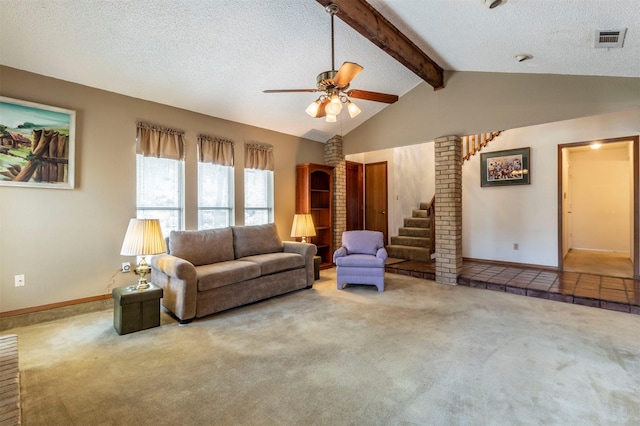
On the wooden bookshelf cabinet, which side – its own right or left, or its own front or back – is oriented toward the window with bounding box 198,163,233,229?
right

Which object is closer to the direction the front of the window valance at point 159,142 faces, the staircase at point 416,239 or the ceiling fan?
the ceiling fan

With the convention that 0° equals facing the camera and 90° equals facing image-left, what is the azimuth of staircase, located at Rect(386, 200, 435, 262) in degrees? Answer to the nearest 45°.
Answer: approximately 45°

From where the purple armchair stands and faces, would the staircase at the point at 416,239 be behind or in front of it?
behind

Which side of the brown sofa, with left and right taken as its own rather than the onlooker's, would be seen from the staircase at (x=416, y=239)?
left

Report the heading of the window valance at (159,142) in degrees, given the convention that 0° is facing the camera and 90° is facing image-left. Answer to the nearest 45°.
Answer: approximately 315°

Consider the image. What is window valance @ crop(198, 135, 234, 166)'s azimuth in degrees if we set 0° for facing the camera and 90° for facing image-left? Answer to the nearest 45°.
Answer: approximately 315°

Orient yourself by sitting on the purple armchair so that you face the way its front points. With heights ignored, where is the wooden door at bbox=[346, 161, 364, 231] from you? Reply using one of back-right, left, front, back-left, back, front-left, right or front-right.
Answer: back

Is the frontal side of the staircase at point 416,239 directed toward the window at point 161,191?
yes

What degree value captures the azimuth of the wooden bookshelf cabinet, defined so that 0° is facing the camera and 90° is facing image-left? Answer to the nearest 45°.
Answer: approximately 315°
